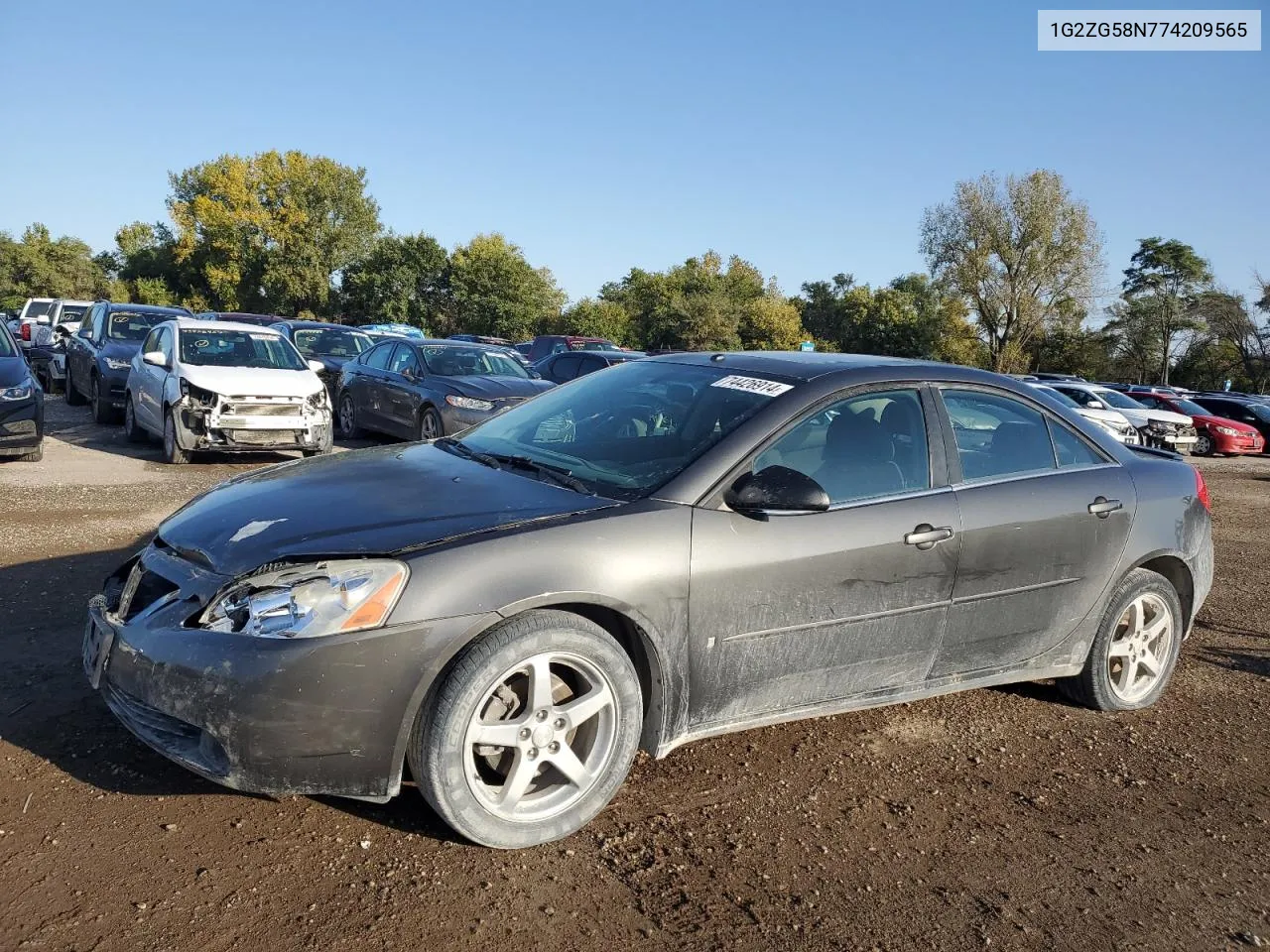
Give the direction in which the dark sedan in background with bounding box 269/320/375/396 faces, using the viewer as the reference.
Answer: facing the viewer and to the right of the viewer

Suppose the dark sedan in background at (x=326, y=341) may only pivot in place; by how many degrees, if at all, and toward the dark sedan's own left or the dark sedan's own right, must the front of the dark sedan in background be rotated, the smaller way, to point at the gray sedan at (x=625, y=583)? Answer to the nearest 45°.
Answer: approximately 45° to the dark sedan's own right

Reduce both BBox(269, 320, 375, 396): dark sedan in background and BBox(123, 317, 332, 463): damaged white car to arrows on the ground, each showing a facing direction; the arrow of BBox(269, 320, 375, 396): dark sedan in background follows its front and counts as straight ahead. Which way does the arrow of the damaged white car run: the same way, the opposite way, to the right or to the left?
the same way

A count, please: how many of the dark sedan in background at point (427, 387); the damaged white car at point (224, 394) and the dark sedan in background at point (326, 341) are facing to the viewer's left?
0

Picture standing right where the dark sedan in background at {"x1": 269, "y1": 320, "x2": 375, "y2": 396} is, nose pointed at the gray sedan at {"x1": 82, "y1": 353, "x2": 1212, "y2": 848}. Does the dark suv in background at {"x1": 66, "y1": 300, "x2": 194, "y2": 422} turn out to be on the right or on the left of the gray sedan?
right

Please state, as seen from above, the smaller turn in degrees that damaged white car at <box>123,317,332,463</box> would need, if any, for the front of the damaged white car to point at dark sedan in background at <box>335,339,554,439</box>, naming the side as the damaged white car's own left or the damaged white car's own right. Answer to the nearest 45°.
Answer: approximately 90° to the damaged white car's own left

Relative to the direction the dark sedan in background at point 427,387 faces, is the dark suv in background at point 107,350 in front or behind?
behind

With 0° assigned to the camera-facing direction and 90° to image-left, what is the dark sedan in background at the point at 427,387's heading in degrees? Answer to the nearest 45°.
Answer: approximately 315°

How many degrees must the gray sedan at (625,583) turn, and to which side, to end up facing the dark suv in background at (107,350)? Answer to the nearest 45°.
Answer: approximately 90° to its right

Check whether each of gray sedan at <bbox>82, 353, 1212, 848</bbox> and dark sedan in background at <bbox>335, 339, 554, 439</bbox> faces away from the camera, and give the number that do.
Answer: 0

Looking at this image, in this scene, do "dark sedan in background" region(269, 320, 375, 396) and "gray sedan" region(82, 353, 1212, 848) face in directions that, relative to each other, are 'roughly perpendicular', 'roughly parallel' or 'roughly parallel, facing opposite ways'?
roughly perpendicular

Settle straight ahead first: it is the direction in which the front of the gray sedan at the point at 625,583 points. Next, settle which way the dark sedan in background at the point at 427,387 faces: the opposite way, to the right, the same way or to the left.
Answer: to the left

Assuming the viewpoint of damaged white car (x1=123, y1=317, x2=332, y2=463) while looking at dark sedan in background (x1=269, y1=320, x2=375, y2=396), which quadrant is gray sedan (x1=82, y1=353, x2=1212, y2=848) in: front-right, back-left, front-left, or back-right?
back-right
